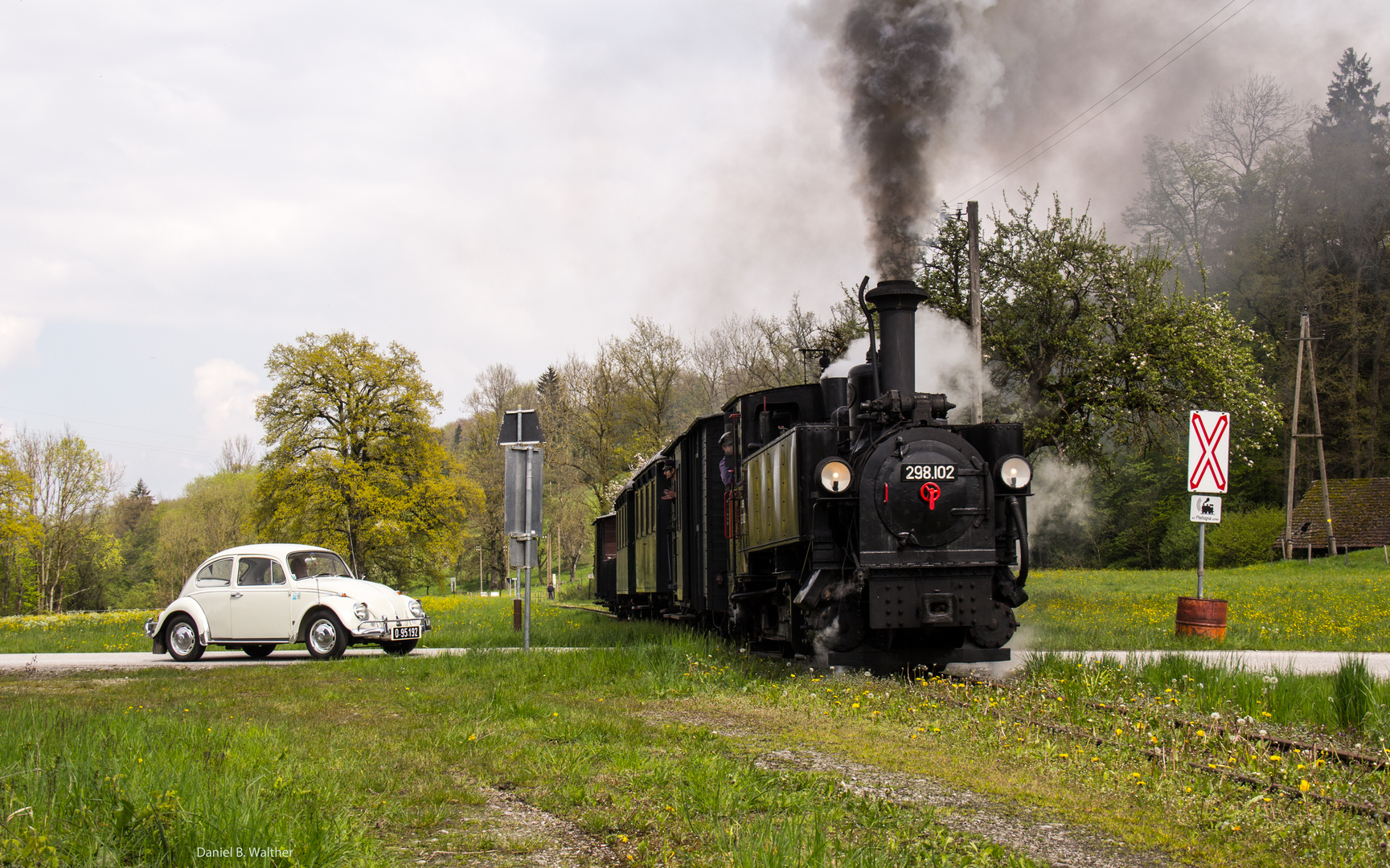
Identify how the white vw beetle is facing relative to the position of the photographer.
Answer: facing the viewer and to the right of the viewer

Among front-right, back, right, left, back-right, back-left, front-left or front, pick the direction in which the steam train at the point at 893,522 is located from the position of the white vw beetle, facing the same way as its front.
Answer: front

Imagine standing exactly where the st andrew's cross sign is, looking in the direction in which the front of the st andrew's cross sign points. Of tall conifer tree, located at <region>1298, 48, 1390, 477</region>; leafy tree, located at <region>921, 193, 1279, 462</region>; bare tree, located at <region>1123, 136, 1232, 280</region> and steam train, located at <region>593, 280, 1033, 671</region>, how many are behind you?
3

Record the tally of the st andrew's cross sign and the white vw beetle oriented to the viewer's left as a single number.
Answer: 0

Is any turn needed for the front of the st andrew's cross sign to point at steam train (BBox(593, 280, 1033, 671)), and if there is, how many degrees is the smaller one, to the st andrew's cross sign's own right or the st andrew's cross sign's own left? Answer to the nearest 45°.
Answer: approximately 45° to the st andrew's cross sign's own right

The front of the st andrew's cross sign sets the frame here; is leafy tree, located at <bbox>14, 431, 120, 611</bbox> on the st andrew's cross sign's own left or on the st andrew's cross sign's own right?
on the st andrew's cross sign's own right

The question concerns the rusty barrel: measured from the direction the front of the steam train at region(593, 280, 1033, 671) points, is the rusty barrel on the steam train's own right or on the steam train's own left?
on the steam train's own left

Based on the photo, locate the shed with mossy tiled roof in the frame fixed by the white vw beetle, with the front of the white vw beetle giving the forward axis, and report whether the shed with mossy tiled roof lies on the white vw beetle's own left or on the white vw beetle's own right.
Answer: on the white vw beetle's own left

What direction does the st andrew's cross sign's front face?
toward the camera

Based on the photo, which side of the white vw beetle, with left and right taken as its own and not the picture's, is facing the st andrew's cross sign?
front
